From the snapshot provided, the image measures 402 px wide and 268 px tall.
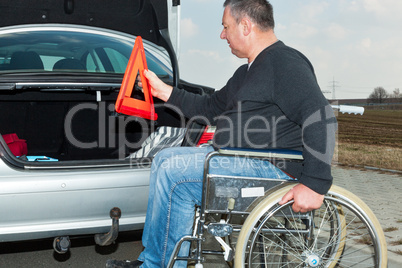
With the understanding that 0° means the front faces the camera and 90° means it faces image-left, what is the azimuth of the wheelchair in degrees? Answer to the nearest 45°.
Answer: approximately 90°

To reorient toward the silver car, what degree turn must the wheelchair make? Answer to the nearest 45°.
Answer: approximately 45° to its right

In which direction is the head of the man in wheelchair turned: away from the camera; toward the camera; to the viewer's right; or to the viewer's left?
to the viewer's left

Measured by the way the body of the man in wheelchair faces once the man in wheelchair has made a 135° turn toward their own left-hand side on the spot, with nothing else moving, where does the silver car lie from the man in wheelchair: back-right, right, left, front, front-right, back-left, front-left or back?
back

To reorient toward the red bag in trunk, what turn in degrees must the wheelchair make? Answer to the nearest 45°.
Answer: approximately 45° to its right

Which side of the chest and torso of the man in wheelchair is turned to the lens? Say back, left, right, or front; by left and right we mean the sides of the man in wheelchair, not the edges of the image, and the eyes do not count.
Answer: left

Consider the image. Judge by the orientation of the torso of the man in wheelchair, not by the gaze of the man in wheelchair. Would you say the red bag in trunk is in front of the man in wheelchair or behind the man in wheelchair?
in front
